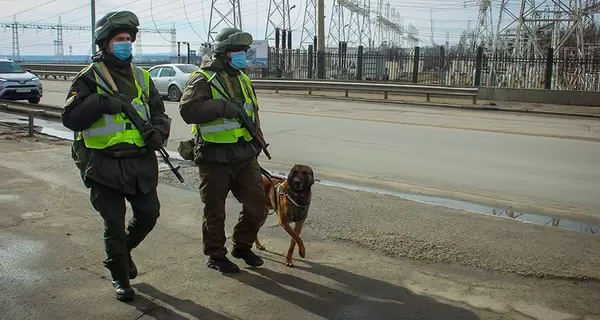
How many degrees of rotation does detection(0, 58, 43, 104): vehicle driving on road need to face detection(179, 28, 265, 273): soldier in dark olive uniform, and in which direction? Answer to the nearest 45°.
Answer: approximately 45° to its right

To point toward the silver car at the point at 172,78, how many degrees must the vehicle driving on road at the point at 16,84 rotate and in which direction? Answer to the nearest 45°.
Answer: approximately 90° to its left

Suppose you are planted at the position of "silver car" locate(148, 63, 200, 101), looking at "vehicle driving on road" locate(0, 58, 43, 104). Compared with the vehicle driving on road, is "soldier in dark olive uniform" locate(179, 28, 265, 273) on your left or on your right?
left
